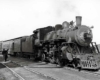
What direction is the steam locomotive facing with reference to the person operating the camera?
facing the viewer and to the right of the viewer
